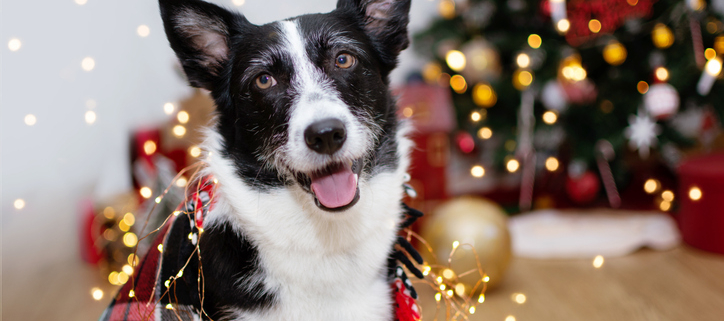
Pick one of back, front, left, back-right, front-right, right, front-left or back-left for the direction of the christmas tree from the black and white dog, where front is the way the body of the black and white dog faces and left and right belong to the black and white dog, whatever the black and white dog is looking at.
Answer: back-left

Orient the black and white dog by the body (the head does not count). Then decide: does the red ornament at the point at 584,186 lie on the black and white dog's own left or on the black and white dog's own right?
on the black and white dog's own left

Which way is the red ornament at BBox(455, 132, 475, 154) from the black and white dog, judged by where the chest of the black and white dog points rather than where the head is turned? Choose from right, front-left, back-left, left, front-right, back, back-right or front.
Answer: back-left

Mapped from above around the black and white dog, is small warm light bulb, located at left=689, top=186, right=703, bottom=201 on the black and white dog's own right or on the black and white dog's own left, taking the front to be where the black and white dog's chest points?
on the black and white dog's own left

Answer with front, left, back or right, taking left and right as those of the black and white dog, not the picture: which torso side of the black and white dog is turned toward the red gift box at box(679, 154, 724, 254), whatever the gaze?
left

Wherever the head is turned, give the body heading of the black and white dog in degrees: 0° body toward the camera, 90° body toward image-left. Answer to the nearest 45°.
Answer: approximately 0°
